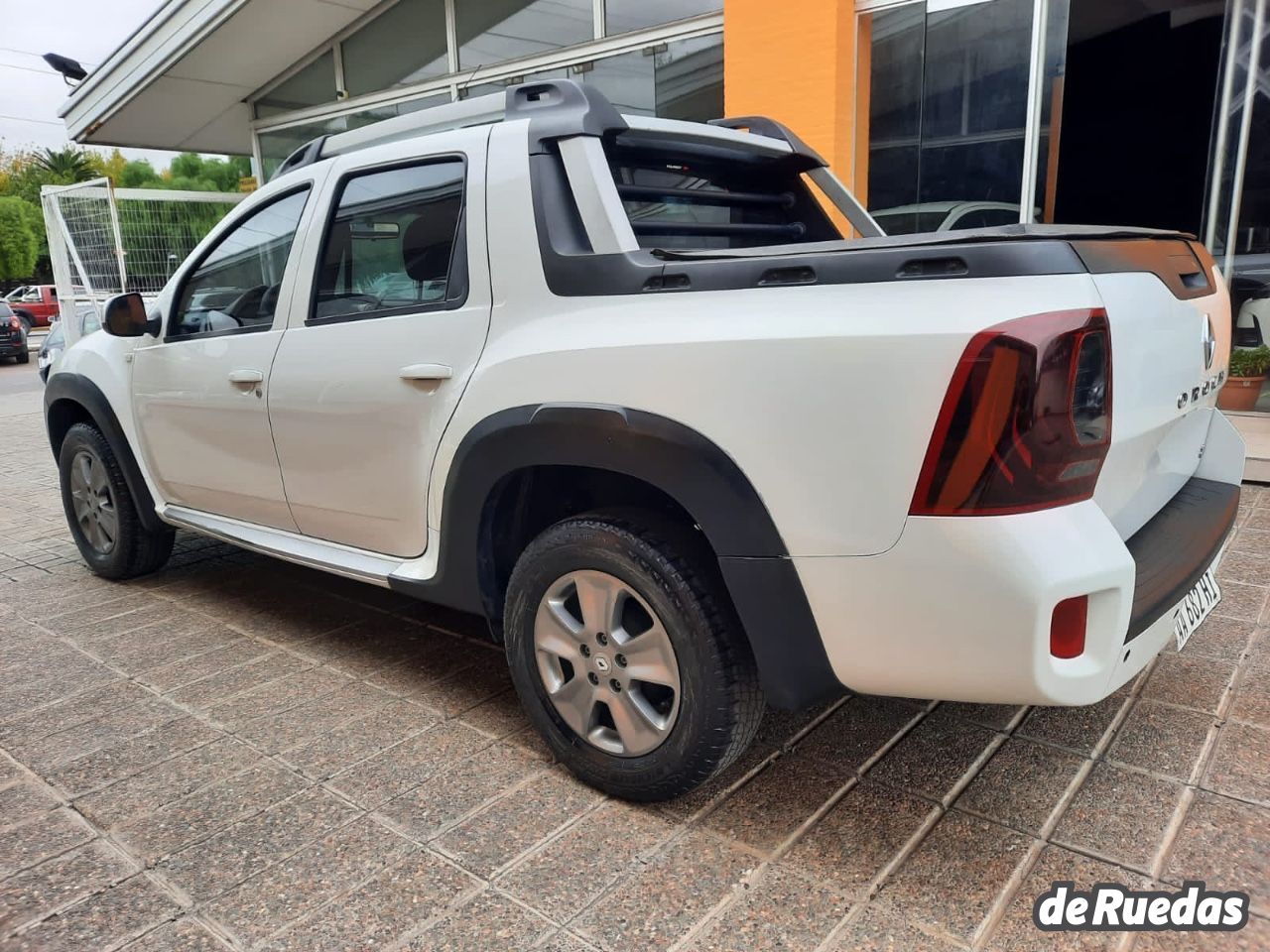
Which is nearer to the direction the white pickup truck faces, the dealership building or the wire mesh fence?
the wire mesh fence

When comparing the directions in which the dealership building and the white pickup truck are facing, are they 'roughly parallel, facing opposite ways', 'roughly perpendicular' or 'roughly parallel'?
roughly perpendicular

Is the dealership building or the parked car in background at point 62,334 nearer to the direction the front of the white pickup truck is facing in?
the parked car in background

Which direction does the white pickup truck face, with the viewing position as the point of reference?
facing away from the viewer and to the left of the viewer

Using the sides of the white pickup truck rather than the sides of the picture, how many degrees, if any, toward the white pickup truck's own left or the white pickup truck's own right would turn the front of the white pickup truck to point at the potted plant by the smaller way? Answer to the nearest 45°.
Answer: approximately 90° to the white pickup truck's own right

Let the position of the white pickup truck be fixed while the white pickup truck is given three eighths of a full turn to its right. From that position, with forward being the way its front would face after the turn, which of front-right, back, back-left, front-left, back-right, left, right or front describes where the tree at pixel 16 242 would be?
back-left

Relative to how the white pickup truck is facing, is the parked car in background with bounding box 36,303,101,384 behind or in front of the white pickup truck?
in front

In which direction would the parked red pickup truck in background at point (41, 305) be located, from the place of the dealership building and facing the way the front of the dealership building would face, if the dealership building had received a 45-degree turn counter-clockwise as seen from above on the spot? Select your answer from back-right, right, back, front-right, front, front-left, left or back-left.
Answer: back-right

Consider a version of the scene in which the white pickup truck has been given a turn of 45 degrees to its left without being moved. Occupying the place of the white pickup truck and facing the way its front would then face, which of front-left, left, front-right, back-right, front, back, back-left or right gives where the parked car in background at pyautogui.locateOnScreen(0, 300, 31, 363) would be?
front-right

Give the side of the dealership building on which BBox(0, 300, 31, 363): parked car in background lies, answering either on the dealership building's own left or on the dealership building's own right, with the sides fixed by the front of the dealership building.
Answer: on the dealership building's own right

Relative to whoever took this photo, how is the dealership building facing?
facing the viewer and to the left of the viewer

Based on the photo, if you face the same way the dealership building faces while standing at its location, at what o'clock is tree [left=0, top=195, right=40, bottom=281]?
The tree is roughly at 3 o'clock from the dealership building.

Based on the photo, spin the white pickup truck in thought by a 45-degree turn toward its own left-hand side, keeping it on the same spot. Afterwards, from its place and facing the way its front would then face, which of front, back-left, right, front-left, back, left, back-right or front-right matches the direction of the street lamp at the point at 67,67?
front-right

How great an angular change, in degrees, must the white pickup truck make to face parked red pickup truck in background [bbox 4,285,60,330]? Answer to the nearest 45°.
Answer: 0° — it already faces it
